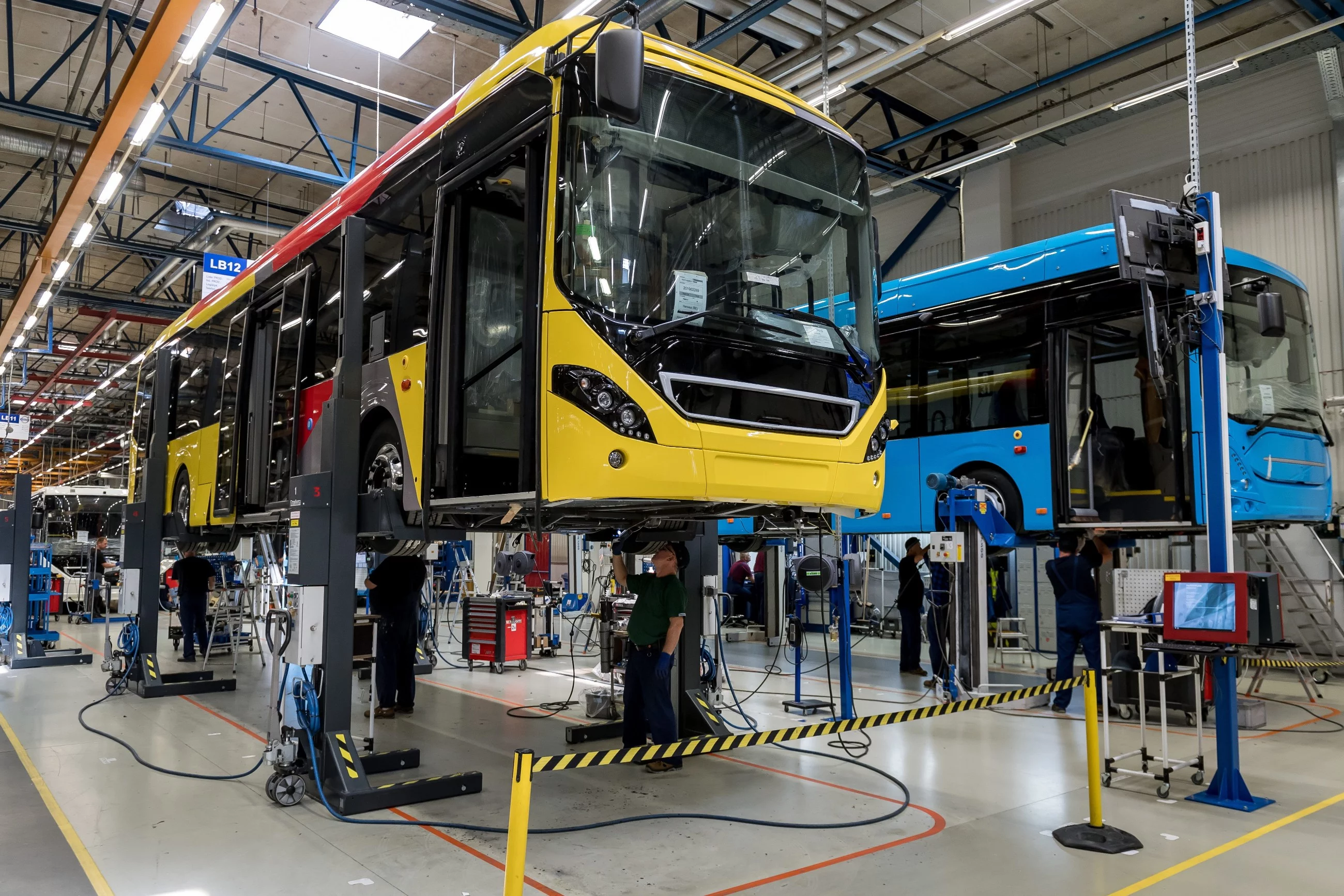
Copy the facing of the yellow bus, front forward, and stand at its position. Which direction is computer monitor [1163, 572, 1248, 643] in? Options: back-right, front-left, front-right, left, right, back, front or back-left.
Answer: front-left

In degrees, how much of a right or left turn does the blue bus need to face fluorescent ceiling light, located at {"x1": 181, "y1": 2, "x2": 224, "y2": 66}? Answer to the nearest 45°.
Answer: approximately 90° to its right

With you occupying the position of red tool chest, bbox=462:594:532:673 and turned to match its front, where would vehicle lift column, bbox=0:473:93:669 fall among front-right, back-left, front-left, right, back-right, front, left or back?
front-right

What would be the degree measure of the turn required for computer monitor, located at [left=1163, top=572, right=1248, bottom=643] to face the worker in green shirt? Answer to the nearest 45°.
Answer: approximately 90° to its right

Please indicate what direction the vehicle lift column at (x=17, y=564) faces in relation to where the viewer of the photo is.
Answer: facing to the right of the viewer

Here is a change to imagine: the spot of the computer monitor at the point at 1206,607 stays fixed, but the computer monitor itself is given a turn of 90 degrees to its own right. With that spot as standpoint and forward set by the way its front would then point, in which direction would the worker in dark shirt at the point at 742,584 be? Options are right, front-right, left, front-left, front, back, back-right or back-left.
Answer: front-right

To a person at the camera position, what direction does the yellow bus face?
facing the viewer and to the right of the viewer

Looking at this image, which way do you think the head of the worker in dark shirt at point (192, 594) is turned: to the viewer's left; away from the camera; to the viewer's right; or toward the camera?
away from the camera

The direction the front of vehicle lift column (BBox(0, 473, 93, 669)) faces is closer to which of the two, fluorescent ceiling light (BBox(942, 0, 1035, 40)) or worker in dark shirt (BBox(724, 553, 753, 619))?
the worker in dark shirt

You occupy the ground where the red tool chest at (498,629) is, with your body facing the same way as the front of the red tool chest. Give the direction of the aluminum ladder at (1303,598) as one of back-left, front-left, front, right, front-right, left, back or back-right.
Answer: back-left

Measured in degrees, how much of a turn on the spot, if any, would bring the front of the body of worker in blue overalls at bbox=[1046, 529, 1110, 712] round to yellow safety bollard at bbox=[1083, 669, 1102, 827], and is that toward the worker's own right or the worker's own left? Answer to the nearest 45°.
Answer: approximately 180°

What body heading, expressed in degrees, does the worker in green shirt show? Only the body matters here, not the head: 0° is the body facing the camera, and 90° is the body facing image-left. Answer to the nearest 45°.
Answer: approximately 45°

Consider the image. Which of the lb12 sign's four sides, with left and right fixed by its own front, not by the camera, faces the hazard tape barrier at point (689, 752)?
front

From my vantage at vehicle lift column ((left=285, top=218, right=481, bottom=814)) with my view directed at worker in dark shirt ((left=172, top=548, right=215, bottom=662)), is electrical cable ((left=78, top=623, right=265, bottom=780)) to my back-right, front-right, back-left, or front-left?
front-left

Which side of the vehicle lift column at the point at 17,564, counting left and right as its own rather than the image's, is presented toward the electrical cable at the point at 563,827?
right

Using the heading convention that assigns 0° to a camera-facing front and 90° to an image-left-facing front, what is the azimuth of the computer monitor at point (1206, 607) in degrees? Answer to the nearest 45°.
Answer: approximately 0°
